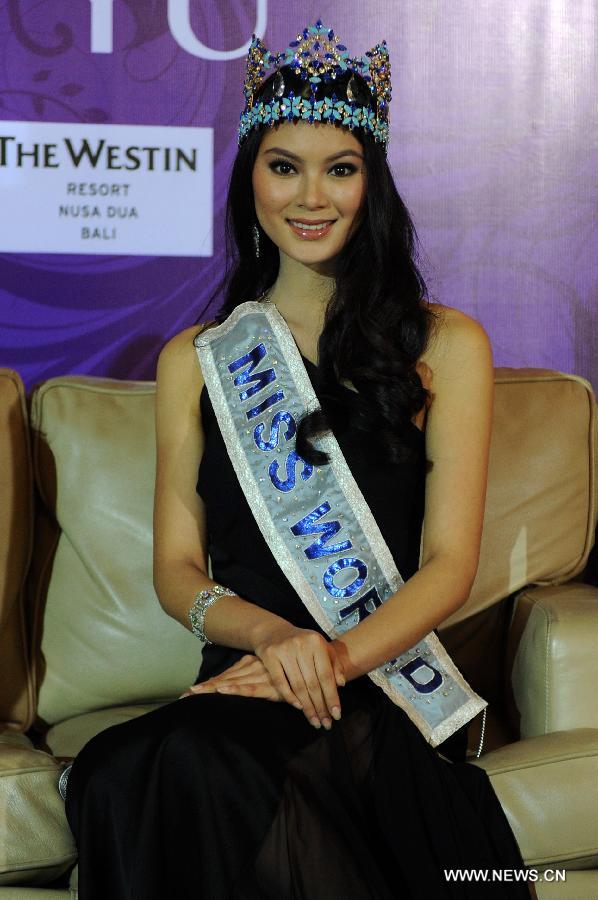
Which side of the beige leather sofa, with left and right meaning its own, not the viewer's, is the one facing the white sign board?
back

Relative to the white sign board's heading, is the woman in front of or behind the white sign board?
in front

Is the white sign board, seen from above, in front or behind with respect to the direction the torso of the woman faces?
behind

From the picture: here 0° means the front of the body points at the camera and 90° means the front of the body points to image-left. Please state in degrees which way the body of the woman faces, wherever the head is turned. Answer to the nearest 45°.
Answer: approximately 0°
